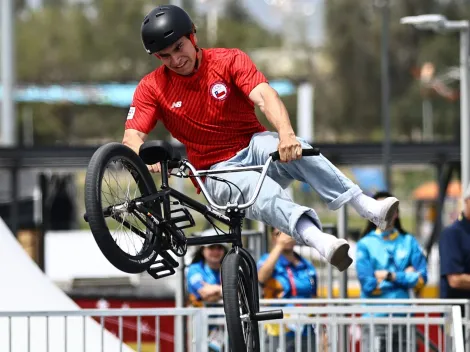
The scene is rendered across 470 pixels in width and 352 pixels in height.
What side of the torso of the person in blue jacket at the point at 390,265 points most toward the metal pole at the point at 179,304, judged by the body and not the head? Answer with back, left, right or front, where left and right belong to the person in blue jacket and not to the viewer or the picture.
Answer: right

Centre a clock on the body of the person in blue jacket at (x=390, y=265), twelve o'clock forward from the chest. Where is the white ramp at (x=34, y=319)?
The white ramp is roughly at 2 o'clock from the person in blue jacket.

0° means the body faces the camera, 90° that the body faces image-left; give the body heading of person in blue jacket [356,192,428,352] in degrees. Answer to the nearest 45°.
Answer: approximately 0°

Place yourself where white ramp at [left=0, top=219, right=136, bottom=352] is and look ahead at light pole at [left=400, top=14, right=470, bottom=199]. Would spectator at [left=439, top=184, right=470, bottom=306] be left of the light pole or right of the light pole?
right

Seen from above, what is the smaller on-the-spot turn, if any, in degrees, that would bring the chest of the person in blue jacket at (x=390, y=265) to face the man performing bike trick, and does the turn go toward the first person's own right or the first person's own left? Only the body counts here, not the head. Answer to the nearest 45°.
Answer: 0° — they already face them

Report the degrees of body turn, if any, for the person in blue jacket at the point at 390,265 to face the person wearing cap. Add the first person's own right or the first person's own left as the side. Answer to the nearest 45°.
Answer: approximately 90° to the first person's own right

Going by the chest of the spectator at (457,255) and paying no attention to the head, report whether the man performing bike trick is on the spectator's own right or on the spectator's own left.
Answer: on the spectator's own right

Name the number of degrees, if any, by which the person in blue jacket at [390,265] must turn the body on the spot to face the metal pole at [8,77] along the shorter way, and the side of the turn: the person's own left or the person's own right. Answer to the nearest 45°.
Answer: approximately 135° to the person's own right
